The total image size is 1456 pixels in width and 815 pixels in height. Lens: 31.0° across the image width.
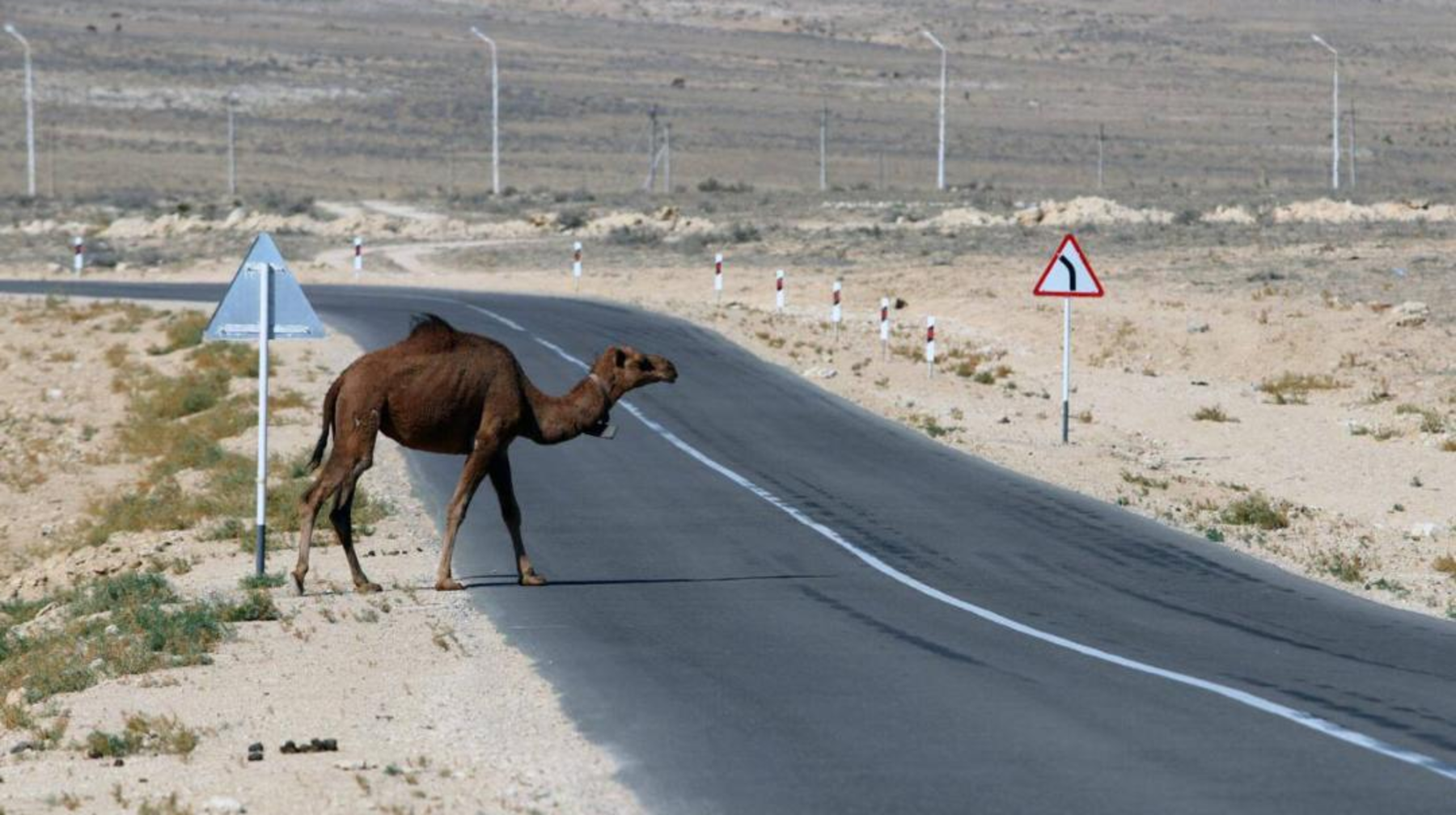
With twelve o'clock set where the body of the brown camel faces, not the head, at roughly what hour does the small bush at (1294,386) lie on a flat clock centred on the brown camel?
The small bush is roughly at 10 o'clock from the brown camel.

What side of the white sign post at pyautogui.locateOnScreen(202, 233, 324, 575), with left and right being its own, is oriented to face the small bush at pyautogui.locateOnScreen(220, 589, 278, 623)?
back

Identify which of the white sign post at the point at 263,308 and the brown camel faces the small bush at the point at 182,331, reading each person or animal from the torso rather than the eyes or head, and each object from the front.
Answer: the white sign post

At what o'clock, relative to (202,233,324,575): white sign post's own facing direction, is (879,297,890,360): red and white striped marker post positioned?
The red and white striped marker post is roughly at 1 o'clock from the white sign post.

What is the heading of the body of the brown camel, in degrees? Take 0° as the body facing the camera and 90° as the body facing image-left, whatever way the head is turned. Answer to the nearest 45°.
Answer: approximately 270°

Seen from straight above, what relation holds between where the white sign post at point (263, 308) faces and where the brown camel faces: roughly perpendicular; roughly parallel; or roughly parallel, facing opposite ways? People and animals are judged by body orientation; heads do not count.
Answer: roughly perpendicular

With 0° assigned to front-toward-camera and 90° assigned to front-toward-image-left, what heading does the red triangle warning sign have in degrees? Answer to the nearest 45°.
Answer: approximately 0°

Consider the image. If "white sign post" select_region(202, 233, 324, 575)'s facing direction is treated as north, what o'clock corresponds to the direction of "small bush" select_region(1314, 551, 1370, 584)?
The small bush is roughly at 3 o'clock from the white sign post.

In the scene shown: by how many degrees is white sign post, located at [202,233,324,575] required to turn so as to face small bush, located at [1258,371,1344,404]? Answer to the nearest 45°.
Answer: approximately 45° to its right

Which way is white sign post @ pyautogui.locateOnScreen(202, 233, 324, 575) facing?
away from the camera

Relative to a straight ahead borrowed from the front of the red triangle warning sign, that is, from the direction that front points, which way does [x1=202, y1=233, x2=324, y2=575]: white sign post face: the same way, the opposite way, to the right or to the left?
the opposite way

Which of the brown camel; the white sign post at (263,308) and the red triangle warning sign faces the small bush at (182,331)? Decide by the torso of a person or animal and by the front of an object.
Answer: the white sign post
